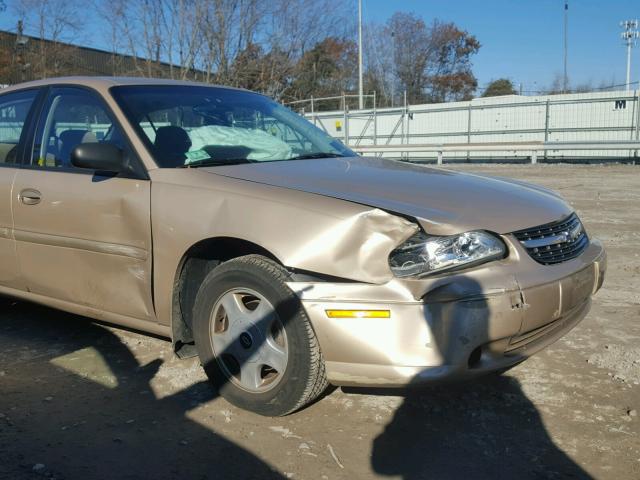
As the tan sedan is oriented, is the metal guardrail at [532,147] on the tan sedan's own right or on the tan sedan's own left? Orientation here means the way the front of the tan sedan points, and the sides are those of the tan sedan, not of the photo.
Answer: on the tan sedan's own left

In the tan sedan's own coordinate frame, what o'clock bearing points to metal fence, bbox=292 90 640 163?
The metal fence is roughly at 8 o'clock from the tan sedan.

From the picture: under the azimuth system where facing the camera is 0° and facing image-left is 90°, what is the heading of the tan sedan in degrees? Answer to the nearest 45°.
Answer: approximately 315°
